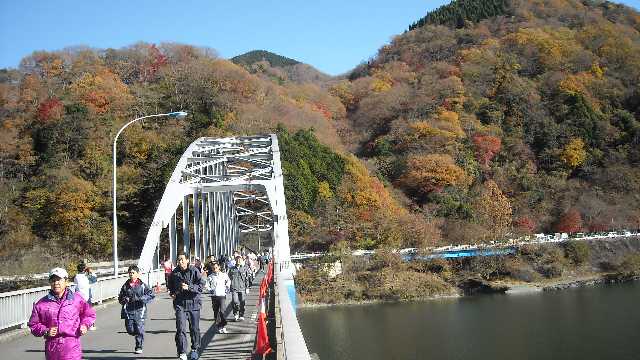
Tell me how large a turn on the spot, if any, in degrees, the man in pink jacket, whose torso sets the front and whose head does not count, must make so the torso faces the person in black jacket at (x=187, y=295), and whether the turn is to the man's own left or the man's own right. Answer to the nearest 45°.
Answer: approximately 135° to the man's own left

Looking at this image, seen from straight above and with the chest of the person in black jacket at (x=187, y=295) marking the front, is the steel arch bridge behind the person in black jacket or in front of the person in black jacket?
behind

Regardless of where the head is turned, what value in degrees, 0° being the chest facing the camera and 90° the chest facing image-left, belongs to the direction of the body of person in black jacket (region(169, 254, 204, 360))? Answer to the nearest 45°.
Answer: approximately 0°

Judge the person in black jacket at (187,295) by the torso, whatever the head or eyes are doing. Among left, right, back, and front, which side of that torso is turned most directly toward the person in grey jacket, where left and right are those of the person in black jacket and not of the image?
back

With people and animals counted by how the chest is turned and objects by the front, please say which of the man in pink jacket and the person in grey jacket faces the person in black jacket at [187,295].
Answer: the person in grey jacket

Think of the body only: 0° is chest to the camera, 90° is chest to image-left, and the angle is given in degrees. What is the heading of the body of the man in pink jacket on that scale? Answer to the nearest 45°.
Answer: approximately 0°

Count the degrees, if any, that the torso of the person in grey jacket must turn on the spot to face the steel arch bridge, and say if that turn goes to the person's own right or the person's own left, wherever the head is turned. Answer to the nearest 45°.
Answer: approximately 180°
